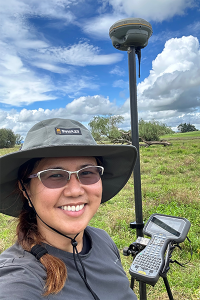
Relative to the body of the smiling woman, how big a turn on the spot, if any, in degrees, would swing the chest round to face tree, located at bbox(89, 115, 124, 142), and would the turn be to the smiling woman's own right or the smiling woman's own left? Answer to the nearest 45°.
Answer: approximately 135° to the smiling woman's own left

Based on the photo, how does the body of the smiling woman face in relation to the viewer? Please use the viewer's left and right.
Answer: facing the viewer and to the right of the viewer

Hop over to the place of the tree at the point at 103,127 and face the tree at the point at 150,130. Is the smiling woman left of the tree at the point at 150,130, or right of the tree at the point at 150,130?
right

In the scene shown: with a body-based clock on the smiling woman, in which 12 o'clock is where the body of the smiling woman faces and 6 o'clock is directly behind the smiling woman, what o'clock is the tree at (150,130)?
The tree is roughly at 8 o'clock from the smiling woman.
